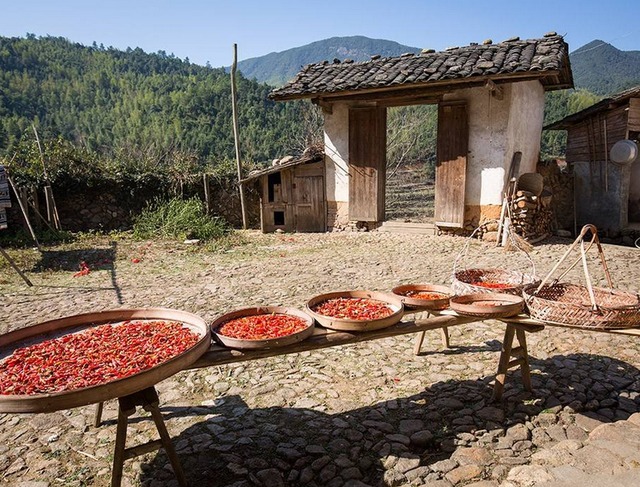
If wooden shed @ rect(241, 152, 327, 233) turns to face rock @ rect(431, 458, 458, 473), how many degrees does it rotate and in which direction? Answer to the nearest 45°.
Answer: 0° — it already faces it

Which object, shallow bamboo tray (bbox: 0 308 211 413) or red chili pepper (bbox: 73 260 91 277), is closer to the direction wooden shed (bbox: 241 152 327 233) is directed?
the shallow bamboo tray

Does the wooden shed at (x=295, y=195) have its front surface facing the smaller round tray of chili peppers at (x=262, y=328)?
yes

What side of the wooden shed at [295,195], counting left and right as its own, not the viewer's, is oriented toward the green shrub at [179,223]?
right

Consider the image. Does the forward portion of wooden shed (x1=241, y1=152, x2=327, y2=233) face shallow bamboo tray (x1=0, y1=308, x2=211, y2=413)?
yes

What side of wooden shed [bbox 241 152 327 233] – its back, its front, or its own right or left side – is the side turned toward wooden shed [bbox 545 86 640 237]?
left

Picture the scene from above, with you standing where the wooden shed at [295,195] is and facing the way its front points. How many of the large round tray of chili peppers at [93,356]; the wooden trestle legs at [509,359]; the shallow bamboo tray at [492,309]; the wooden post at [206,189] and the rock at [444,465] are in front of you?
4

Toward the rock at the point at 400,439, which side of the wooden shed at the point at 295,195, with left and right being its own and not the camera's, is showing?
front

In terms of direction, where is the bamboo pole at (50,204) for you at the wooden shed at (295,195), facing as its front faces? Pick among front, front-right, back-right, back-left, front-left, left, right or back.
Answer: right

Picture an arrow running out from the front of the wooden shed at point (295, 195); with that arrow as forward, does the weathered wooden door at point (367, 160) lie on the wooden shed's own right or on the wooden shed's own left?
on the wooden shed's own left

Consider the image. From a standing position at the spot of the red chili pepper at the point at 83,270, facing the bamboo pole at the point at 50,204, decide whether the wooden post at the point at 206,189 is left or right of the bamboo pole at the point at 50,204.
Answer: right

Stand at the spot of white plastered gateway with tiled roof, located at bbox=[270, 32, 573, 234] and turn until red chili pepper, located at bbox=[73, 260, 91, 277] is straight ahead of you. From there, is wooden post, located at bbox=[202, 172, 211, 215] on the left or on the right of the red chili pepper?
right

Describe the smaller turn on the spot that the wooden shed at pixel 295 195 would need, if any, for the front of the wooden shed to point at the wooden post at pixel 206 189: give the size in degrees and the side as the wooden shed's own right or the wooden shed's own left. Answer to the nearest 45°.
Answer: approximately 135° to the wooden shed's own right

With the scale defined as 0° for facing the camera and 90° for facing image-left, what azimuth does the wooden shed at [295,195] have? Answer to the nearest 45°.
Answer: approximately 0°

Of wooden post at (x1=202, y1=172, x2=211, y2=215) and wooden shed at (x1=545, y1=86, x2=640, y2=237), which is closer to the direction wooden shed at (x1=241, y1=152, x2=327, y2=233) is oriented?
the wooden shed

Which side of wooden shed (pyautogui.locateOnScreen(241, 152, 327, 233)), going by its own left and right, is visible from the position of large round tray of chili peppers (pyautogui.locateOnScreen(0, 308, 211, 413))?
front

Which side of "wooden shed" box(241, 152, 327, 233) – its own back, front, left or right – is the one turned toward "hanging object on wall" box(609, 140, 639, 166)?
left
